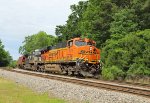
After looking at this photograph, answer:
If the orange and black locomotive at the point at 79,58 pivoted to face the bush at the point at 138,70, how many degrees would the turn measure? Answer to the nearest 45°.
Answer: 0° — it already faces it

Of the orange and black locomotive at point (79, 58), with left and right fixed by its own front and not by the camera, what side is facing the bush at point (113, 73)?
front

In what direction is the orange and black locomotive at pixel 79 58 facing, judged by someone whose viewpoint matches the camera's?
facing the viewer and to the right of the viewer

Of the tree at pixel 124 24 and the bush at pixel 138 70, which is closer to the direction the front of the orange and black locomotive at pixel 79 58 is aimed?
the bush
